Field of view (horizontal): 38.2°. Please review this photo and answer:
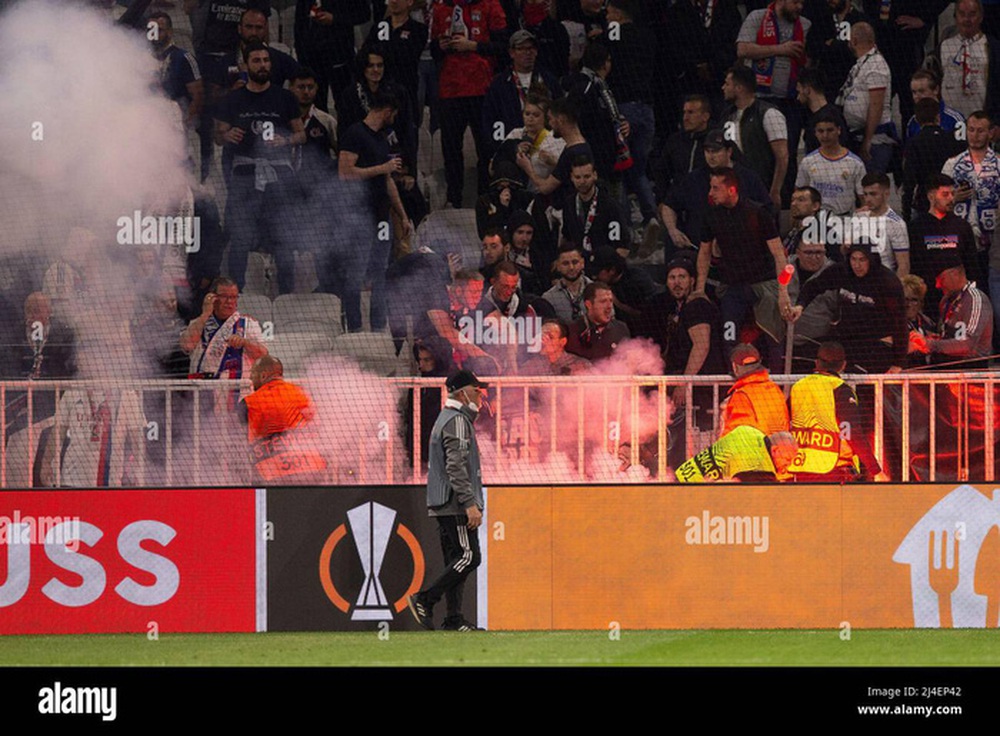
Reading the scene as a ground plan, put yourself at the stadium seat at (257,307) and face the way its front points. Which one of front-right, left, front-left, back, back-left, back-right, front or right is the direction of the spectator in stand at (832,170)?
left

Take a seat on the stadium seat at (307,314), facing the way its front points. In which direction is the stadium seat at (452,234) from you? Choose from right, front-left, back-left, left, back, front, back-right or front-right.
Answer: left

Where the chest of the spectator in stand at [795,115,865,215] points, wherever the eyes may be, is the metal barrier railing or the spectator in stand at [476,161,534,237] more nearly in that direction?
the metal barrier railing

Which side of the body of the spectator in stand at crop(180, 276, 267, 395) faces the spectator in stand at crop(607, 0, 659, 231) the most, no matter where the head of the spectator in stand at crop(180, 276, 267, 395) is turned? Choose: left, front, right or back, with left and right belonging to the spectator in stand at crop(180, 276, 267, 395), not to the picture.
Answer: left

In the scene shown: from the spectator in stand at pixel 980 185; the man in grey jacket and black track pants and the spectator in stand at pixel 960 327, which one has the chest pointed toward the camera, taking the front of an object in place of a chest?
the spectator in stand at pixel 980 185

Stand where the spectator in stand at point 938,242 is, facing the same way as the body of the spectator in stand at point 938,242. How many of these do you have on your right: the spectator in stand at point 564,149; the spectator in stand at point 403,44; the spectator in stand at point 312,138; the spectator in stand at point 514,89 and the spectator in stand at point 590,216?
5

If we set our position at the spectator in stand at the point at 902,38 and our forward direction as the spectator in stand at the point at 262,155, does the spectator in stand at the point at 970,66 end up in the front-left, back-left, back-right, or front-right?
back-left

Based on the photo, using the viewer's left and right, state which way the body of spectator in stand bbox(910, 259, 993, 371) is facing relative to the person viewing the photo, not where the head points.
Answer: facing to the left of the viewer
